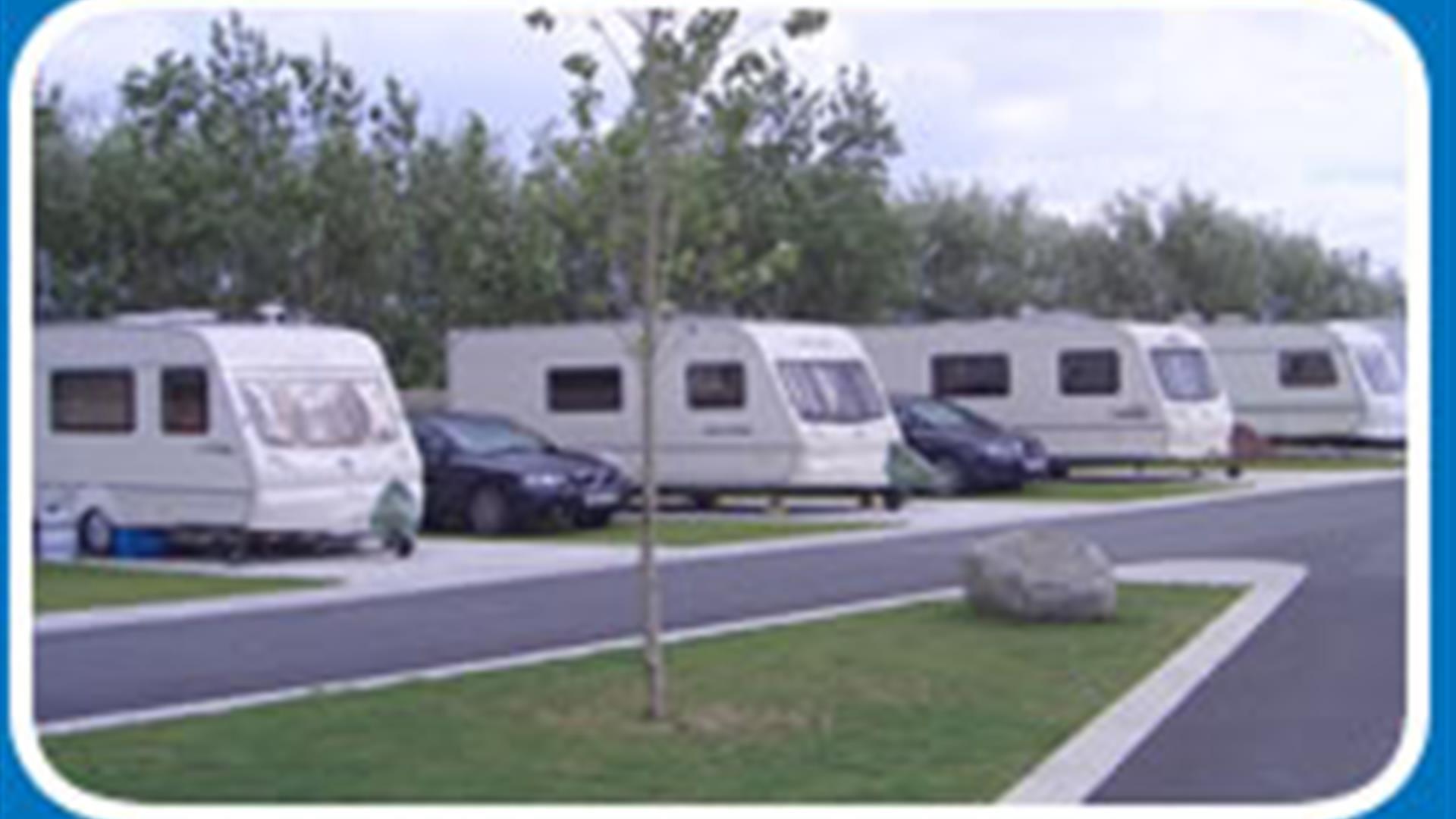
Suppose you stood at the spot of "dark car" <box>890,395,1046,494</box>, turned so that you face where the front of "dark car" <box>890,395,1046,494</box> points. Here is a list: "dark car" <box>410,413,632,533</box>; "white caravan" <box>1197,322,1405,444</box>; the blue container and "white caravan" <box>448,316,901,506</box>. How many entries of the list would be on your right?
3

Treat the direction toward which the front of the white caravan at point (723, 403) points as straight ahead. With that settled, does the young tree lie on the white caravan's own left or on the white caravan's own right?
on the white caravan's own right

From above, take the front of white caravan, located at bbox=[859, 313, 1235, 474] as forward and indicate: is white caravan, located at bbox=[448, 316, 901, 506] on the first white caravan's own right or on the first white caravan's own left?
on the first white caravan's own right

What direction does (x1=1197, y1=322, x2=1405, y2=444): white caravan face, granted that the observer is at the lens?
facing the viewer and to the right of the viewer

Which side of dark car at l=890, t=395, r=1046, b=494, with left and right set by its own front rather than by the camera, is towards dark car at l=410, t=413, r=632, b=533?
right

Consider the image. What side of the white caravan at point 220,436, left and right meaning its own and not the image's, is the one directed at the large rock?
front

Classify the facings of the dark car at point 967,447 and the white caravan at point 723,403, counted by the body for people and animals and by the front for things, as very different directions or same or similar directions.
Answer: same or similar directions

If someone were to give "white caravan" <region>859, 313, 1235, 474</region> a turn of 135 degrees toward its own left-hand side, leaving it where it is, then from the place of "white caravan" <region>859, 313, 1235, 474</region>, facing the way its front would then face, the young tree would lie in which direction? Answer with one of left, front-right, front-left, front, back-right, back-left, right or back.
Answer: back

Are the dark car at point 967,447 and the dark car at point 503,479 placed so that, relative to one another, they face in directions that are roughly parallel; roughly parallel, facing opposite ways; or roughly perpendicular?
roughly parallel

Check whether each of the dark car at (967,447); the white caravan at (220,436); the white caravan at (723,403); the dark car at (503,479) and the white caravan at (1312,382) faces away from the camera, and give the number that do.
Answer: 0

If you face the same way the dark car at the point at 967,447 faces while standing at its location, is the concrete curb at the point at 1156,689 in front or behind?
in front

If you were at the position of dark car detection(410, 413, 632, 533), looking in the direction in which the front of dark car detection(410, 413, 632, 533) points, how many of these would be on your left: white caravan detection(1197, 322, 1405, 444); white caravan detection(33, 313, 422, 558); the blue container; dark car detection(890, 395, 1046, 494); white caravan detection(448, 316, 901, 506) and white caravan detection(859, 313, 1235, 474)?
4

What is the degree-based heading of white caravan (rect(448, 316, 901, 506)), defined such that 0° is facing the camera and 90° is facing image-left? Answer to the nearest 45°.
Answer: approximately 315°

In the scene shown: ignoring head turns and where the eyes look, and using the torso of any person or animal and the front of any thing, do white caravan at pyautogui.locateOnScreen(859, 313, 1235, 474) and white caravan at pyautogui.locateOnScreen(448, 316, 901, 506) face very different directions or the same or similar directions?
same or similar directions

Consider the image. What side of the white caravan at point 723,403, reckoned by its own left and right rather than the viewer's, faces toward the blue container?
right

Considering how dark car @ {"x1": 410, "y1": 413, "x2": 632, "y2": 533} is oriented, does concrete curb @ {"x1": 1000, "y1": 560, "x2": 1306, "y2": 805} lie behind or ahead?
ahead

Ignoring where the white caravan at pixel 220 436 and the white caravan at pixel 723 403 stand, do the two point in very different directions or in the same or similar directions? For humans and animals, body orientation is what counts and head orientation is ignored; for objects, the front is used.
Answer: same or similar directions

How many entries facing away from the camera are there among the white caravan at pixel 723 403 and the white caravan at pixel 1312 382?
0
